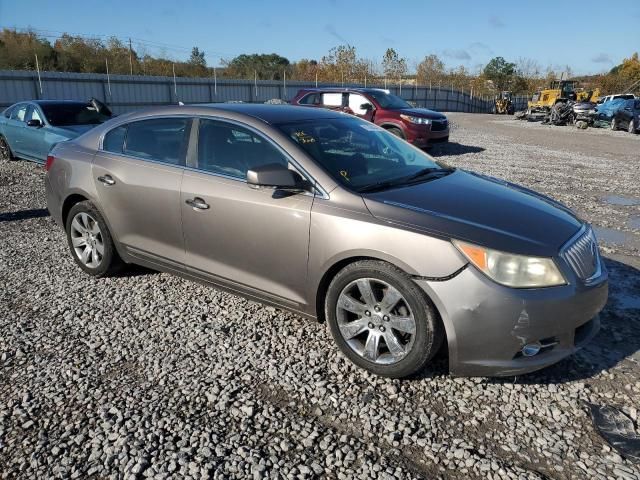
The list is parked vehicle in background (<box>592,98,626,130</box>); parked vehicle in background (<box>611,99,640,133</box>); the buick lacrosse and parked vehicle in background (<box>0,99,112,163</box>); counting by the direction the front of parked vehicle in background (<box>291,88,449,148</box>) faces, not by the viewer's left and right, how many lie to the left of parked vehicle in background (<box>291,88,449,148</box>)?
2

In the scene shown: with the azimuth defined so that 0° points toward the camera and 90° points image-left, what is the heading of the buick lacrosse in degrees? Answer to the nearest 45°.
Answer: approximately 315°

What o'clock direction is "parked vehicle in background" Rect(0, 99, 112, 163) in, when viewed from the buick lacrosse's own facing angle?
The parked vehicle in background is roughly at 6 o'clock from the buick lacrosse.

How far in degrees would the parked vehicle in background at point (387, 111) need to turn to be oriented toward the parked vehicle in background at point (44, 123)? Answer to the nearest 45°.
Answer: approximately 90° to its right

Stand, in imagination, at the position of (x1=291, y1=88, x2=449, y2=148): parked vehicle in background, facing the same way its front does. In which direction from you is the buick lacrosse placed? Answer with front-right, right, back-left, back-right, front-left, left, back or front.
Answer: front-right

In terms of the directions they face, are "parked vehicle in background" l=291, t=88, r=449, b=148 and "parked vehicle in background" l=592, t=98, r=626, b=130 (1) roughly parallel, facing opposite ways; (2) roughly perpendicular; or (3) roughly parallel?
roughly perpendicular

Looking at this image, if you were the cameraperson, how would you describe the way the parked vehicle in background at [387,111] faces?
facing the viewer and to the right of the viewer

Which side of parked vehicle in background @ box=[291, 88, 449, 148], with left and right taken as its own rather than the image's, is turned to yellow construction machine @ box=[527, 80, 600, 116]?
left

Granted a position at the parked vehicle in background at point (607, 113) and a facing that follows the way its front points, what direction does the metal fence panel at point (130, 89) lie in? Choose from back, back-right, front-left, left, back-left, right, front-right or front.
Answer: front

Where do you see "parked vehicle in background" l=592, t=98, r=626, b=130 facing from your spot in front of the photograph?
facing the viewer and to the left of the viewer

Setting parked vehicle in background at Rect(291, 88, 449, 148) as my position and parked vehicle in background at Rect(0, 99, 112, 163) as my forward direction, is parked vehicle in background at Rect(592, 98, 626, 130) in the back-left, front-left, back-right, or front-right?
back-right
